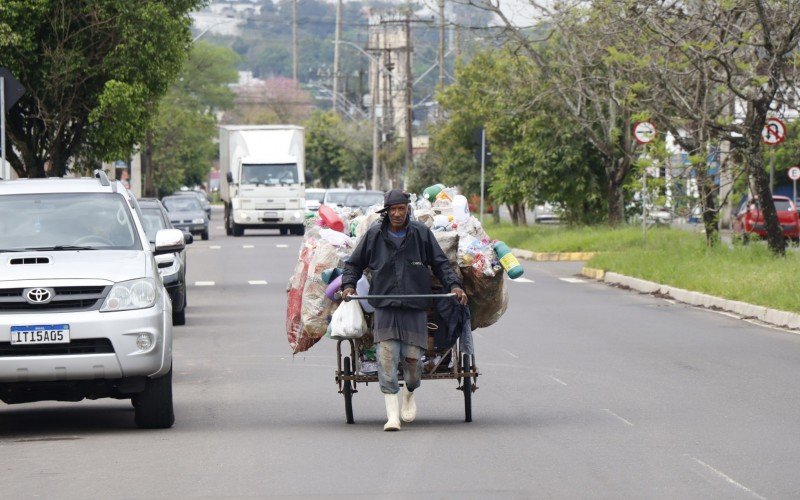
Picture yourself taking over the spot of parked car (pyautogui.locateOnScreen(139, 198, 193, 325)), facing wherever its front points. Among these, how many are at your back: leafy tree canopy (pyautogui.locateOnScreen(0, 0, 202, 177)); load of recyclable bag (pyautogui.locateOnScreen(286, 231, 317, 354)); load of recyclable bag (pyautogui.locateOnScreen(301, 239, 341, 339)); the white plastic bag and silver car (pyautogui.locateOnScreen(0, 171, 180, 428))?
1

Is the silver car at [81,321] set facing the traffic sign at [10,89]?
no

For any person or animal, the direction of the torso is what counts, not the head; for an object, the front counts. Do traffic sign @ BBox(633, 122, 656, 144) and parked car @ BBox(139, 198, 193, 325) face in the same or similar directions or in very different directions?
same or similar directions

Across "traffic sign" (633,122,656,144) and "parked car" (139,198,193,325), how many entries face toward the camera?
2

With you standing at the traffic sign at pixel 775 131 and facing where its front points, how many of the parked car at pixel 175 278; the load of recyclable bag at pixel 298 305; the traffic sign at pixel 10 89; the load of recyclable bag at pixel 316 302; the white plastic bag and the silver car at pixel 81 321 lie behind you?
0

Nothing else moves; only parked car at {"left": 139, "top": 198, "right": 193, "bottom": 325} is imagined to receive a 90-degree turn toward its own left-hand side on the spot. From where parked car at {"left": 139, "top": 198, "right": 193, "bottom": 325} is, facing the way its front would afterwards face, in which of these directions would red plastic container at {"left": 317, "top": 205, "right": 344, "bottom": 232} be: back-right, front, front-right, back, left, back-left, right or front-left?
right

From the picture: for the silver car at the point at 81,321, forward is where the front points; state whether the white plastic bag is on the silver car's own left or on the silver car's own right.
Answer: on the silver car's own left

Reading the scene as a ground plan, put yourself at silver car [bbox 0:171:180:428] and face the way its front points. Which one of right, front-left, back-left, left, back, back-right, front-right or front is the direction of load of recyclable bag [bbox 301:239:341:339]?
left

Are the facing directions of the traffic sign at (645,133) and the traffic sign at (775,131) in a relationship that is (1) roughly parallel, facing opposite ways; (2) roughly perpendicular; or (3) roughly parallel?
roughly parallel

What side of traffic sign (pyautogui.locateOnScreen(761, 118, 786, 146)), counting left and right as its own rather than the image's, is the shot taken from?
front

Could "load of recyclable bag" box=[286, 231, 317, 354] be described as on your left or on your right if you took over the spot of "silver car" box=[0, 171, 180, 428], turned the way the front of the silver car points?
on your left

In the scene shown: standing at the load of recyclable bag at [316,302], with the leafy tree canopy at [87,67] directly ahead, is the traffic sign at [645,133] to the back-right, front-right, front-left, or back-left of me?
front-right

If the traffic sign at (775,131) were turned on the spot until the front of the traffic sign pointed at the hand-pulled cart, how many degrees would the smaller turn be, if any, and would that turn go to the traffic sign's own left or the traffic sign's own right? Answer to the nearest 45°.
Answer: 0° — it already faces it

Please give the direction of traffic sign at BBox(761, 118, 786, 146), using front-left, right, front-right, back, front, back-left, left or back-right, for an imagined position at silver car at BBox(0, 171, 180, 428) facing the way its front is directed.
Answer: back-left

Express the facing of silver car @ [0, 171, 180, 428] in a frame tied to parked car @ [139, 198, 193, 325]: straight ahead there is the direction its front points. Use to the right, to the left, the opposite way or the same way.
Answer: the same way

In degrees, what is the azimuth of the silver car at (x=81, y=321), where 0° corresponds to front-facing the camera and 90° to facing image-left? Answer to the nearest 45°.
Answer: approximately 0°

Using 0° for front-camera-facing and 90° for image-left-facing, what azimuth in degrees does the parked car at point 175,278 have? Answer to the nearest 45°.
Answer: approximately 0°

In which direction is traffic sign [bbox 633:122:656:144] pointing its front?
toward the camera

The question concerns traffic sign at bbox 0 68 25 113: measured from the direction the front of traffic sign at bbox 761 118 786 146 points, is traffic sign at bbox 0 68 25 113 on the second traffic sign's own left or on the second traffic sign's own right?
on the second traffic sign's own right
